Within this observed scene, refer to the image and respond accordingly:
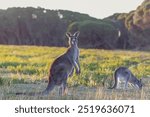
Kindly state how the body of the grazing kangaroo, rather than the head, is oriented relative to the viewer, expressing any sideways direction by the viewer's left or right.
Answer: facing to the right of the viewer

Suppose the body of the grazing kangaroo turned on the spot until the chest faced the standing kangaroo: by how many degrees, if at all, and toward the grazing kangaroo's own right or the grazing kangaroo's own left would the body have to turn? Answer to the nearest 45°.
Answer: approximately 135° to the grazing kangaroo's own right

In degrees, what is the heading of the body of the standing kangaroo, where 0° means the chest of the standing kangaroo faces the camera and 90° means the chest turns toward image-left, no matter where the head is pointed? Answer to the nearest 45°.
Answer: approximately 270°
